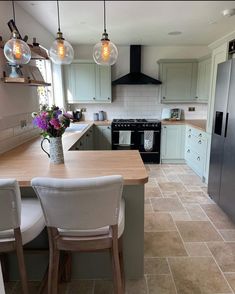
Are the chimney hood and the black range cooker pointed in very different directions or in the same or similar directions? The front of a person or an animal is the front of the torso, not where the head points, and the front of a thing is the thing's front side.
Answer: same or similar directions

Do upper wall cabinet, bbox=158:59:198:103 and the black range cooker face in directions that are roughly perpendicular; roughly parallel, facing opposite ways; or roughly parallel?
roughly parallel

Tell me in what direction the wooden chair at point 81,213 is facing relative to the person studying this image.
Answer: facing away from the viewer

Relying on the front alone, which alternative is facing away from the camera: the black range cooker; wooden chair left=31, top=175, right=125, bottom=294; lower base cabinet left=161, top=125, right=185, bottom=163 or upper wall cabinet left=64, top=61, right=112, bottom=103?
the wooden chair

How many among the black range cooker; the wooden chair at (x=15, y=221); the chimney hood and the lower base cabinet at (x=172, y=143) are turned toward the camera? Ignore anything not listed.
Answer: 3

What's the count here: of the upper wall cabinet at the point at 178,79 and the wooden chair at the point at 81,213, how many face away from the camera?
1

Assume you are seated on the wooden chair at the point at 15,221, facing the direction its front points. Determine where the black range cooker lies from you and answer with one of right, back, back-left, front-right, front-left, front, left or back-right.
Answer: front

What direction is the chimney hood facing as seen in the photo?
toward the camera

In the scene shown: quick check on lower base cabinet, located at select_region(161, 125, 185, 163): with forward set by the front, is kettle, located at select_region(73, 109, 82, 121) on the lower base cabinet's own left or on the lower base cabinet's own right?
on the lower base cabinet's own right

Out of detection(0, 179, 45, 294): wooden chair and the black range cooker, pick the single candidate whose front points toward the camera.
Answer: the black range cooker

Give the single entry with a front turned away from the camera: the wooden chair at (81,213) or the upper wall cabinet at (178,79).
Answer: the wooden chair

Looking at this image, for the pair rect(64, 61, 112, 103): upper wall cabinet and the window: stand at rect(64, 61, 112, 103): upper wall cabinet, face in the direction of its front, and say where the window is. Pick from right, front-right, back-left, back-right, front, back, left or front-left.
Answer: front-right

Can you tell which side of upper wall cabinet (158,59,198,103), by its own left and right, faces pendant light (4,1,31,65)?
front

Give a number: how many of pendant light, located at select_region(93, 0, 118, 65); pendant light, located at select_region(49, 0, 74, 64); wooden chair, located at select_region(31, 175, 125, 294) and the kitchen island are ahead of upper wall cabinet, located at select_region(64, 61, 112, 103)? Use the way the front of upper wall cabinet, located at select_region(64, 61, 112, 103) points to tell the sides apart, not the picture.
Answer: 4

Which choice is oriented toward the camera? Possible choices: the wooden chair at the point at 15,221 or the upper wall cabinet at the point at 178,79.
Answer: the upper wall cabinet

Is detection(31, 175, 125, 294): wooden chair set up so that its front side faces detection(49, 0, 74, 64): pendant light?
yes

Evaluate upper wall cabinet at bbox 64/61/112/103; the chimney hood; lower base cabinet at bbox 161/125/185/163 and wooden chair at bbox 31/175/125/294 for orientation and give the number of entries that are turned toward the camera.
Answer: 3

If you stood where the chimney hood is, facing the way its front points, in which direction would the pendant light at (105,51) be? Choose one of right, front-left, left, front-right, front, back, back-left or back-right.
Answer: front

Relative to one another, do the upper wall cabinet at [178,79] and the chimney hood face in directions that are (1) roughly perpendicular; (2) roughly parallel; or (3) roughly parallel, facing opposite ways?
roughly parallel

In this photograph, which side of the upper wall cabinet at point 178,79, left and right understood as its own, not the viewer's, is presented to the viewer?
front

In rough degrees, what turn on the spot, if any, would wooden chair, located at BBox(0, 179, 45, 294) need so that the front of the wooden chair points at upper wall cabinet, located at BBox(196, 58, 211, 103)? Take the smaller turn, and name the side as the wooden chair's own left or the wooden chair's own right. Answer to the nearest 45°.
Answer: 0° — it already faces it
